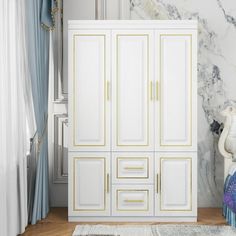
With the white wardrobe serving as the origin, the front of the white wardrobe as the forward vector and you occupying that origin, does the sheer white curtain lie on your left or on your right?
on your right

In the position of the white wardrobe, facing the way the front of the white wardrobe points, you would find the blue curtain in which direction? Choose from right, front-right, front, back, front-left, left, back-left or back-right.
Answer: right

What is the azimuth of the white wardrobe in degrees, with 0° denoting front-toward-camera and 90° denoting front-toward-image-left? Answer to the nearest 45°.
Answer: approximately 0°
